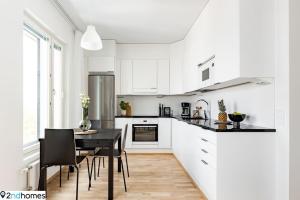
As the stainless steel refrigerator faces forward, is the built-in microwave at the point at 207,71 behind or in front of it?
in front

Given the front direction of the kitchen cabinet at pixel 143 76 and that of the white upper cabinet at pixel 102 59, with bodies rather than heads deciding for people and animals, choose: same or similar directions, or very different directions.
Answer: same or similar directions

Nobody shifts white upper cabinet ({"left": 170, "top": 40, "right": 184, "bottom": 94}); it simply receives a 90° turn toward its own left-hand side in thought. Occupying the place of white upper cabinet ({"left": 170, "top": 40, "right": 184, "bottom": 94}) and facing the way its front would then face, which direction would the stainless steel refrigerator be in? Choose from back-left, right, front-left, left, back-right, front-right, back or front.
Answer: back-right

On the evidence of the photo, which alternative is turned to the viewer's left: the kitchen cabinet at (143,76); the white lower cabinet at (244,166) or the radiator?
the white lower cabinet

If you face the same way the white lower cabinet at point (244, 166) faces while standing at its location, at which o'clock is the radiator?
The radiator is roughly at 12 o'clock from the white lower cabinet.

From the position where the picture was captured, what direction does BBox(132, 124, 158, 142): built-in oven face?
facing the viewer

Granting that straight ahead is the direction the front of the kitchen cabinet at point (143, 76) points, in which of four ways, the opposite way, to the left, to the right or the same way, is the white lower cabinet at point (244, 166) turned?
to the right

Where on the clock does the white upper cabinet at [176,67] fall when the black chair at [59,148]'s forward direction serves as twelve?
The white upper cabinet is roughly at 12 o'clock from the black chair.

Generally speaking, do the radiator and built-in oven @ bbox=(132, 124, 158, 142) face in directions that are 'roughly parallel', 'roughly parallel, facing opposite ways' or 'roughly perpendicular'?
roughly perpendicular

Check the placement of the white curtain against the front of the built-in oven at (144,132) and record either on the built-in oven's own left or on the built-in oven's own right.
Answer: on the built-in oven's own right

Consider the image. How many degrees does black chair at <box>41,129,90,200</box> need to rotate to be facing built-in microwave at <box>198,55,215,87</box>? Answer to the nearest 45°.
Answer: approximately 45° to its right

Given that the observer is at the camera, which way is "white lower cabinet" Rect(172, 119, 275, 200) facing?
facing to the left of the viewer

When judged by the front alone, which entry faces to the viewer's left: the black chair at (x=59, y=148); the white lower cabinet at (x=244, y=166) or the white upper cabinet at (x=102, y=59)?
the white lower cabinet

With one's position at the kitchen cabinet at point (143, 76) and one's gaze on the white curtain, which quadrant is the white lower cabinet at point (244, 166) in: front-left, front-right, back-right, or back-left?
front-left

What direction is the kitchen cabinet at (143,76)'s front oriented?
toward the camera

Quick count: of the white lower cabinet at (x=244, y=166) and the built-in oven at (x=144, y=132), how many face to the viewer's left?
1

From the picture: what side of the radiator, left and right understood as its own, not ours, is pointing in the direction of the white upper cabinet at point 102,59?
left
